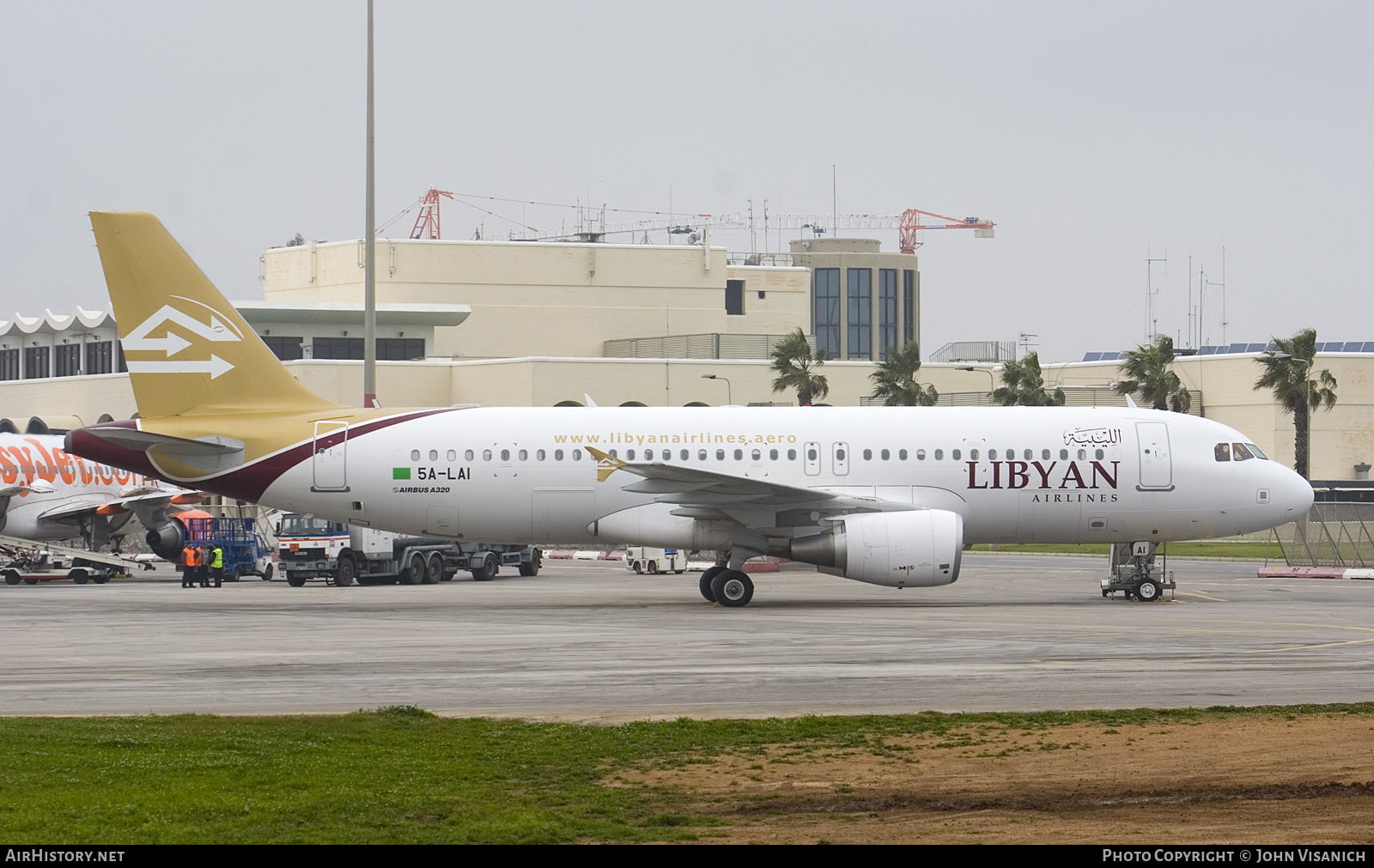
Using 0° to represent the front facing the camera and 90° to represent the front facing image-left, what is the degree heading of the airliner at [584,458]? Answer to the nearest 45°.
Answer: approximately 270°

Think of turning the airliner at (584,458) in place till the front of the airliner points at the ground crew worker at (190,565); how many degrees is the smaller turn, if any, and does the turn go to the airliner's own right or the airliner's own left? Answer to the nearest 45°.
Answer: approximately 135° to the airliner's own left

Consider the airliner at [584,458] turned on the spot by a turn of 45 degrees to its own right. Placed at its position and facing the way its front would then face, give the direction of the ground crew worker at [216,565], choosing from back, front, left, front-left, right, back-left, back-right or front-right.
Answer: back
